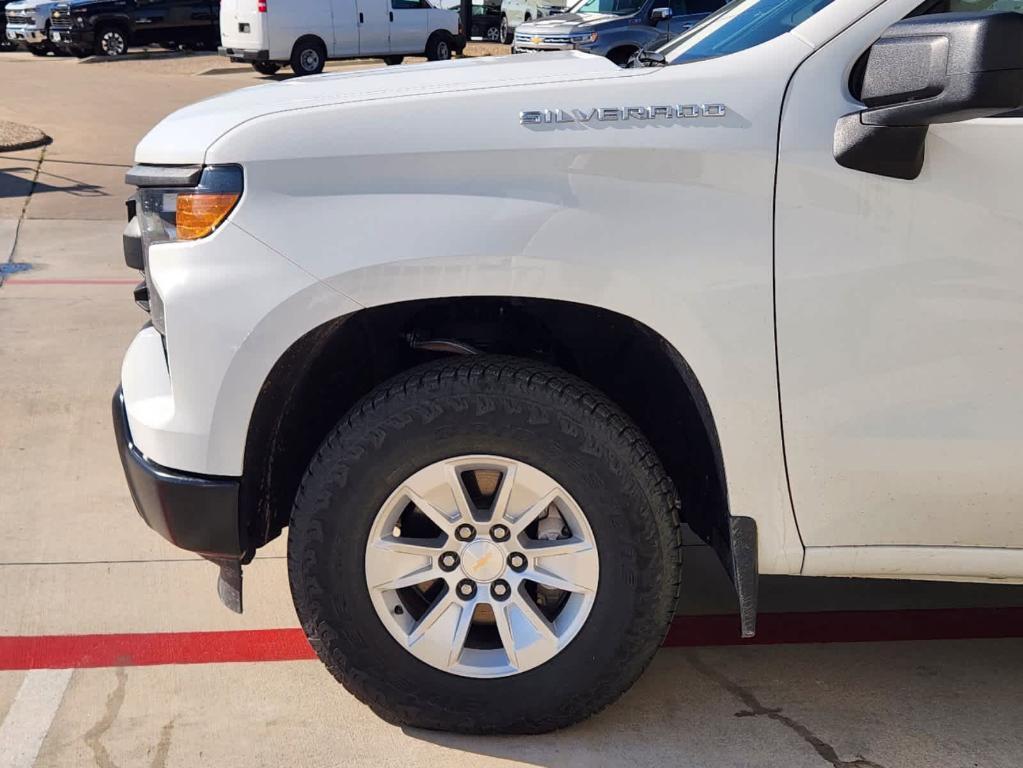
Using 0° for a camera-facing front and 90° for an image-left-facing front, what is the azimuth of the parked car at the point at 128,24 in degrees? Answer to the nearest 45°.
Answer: approximately 45°

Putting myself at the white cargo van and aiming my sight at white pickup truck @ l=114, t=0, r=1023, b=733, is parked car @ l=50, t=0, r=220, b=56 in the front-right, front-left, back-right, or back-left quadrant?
back-right

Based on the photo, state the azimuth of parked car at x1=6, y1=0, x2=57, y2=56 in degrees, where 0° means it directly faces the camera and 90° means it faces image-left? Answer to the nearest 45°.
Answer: approximately 45°

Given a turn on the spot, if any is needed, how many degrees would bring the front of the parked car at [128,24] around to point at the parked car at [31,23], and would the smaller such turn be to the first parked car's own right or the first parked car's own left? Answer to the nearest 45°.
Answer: approximately 90° to the first parked car's own right

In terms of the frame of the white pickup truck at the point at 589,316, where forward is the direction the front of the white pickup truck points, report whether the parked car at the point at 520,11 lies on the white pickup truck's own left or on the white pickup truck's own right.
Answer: on the white pickup truck's own right

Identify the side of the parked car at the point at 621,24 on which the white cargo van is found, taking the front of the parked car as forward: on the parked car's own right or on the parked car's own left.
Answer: on the parked car's own right

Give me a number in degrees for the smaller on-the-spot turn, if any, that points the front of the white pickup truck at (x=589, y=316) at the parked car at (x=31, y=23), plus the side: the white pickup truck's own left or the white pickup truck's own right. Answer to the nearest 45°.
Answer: approximately 45° to the white pickup truck's own right

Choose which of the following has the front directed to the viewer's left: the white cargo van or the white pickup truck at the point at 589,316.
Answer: the white pickup truck

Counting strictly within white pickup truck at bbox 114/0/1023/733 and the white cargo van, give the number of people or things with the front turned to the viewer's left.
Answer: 1

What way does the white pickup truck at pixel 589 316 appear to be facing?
to the viewer's left

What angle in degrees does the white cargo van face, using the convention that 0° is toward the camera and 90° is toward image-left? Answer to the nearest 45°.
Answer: approximately 225°

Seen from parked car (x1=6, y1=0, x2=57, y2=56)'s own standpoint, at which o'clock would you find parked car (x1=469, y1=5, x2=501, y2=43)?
parked car (x1=469, y1=5, x2=501, y2=43) is roughly at 7 o'clock from parked car (x1=6, y1=0, x2=57, y2=56).

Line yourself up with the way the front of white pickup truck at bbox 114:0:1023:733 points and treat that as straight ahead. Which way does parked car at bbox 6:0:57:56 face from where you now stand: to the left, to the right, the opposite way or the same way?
to the left
